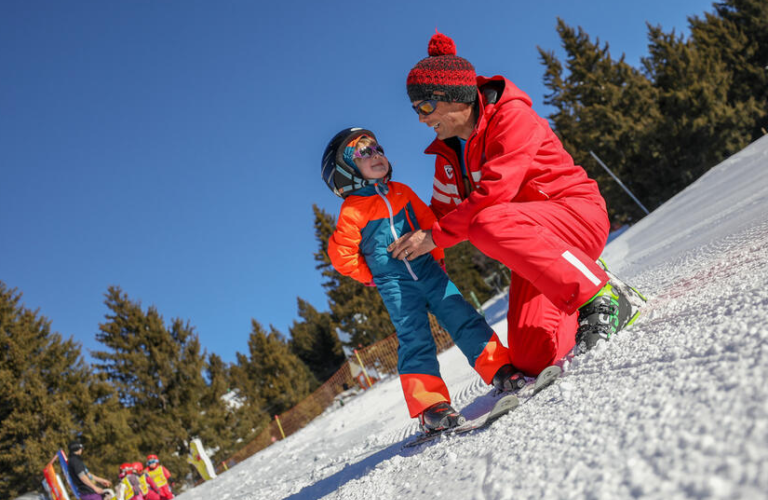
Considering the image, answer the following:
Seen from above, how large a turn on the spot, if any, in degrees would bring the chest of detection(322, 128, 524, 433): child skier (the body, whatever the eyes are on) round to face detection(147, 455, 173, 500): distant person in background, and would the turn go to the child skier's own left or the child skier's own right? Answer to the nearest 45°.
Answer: approximately 180°

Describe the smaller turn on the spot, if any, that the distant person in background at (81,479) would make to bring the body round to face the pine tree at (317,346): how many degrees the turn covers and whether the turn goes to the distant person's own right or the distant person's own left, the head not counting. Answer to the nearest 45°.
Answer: approximately 45° to the distant person's own left

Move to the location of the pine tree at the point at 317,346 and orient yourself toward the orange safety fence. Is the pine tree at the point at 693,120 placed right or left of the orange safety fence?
left

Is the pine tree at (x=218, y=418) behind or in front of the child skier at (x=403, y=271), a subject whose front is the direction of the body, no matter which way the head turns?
behind

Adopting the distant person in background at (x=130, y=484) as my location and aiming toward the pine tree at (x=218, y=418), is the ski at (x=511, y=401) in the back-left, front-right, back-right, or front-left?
back-right

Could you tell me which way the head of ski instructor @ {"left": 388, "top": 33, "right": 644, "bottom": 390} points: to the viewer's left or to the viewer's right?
to the viewer's left

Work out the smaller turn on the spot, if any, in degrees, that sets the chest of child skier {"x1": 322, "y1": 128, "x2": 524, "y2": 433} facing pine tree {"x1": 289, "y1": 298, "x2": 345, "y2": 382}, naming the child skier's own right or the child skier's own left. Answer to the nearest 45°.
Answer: approximately 135° to the child skier's own left

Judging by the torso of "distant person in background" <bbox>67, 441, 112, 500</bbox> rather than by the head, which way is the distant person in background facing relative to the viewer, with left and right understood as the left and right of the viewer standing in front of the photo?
facing to the right of the viewer

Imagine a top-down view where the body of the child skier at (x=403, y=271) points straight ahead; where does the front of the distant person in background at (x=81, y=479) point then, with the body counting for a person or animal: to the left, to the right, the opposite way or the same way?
to the left

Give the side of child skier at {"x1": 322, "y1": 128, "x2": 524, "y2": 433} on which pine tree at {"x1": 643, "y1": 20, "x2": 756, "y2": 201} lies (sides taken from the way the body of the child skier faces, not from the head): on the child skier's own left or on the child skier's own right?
on the child skier's own left

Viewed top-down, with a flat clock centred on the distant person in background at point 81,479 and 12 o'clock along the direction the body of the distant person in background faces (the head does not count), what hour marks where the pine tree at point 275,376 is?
The pine tree is roughly at 10 o'clock from the distant person in background.

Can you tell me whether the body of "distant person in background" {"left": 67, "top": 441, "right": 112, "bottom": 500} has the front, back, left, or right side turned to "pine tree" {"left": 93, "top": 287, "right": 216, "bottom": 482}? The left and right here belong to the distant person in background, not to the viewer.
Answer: left

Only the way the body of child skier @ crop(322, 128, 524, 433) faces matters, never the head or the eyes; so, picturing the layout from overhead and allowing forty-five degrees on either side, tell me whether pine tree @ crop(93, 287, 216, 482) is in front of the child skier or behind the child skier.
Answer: behind

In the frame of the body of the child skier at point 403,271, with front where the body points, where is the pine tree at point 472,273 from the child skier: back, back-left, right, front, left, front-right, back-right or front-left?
back-left

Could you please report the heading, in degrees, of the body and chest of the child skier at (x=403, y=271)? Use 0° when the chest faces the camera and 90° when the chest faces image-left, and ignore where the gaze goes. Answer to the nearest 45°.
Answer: approximately 315°
